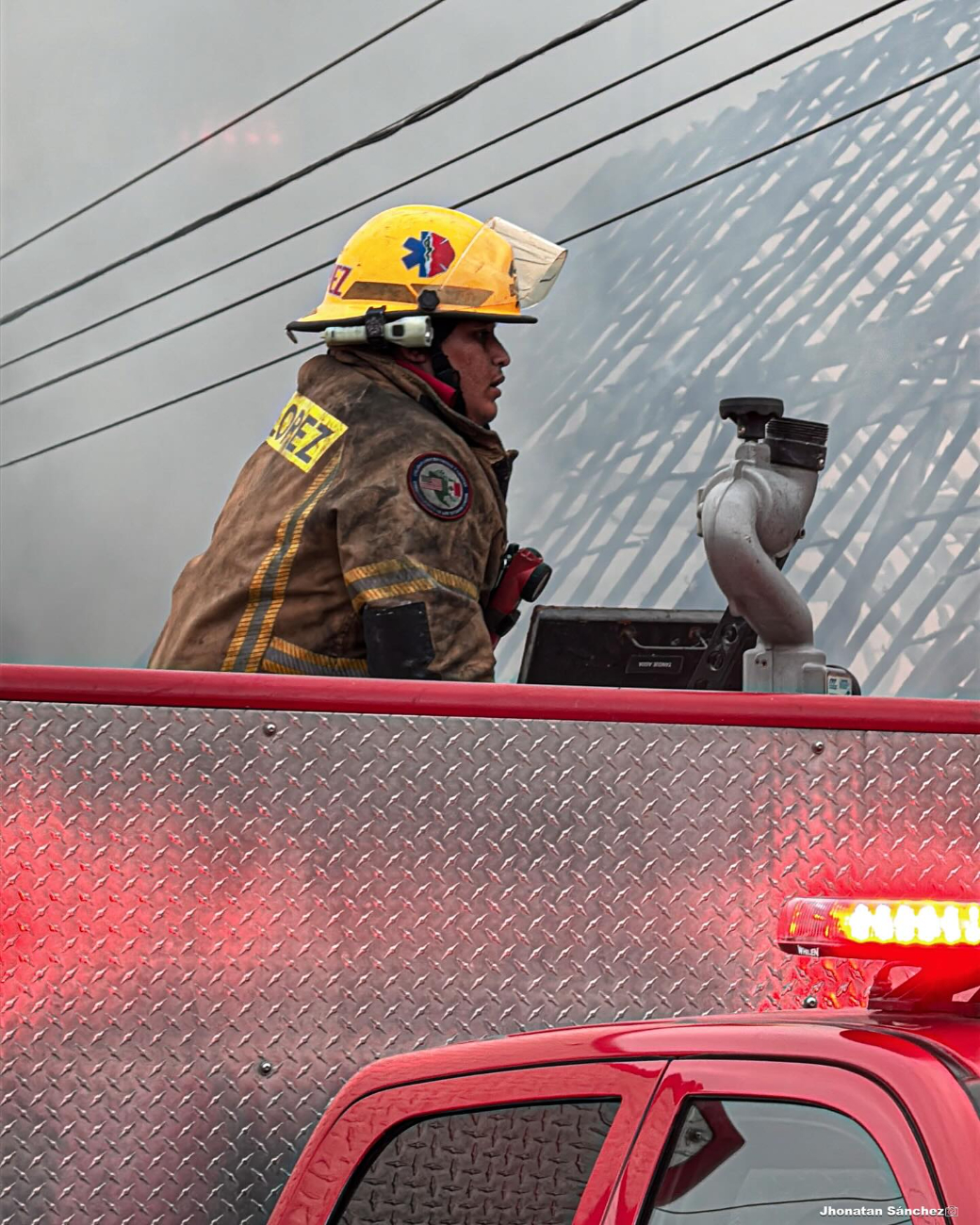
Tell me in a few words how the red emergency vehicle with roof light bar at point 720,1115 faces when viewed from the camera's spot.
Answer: facing the viewer and to the right of the viewer

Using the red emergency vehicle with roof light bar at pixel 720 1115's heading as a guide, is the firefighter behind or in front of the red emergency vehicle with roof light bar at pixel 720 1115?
behind

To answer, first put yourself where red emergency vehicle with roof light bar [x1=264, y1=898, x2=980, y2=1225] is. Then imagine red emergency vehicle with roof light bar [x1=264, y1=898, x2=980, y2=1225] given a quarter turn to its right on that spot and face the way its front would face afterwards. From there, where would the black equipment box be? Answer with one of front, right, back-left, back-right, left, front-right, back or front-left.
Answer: back-right

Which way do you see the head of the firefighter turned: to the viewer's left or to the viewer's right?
to the viewer's right
